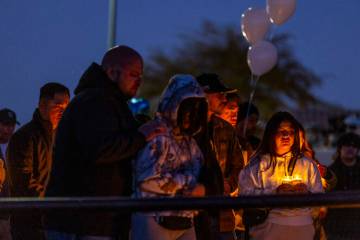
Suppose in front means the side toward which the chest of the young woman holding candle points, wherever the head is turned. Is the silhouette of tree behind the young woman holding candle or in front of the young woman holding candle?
behind

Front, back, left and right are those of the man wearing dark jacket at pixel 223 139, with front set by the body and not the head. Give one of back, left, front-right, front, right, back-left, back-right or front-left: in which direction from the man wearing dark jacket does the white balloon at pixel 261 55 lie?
left

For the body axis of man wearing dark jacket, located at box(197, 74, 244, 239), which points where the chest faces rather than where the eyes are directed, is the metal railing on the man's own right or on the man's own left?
on the man's own right

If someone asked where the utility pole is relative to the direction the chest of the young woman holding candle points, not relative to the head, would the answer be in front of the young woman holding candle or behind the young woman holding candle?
behind

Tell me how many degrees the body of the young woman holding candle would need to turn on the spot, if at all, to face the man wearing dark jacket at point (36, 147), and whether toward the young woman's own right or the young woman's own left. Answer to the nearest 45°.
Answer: approximately 90° to the young woman's own right

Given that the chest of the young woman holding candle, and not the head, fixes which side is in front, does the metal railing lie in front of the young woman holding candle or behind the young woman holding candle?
in front

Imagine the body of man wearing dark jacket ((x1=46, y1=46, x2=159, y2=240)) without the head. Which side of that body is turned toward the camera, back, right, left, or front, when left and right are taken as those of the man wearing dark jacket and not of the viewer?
right
